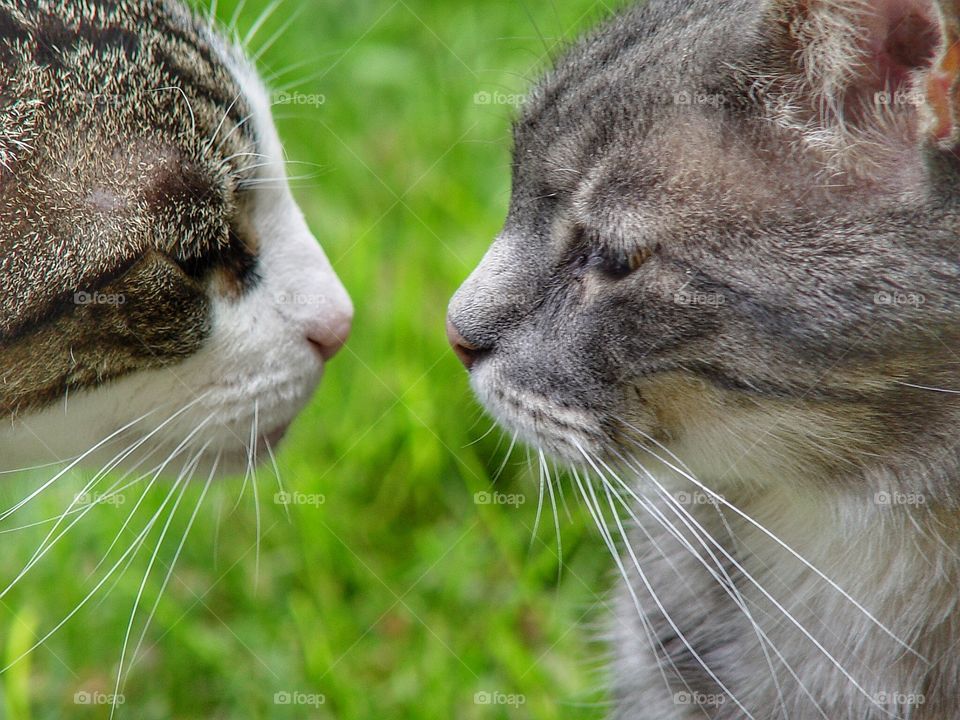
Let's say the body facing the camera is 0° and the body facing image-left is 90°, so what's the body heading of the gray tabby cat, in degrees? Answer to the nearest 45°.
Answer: approximately 90°
